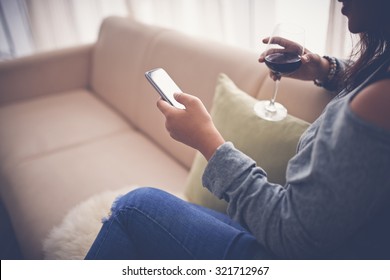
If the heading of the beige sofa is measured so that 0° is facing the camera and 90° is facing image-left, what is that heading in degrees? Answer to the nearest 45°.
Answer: approximately 45°

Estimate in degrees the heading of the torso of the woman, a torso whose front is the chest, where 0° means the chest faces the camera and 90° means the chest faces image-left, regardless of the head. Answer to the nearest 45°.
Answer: approximately 90°
